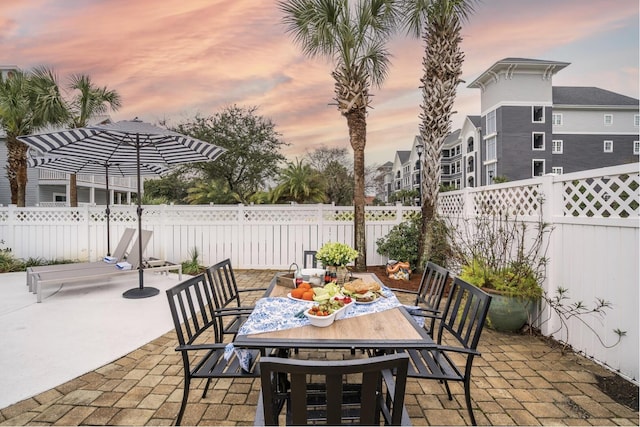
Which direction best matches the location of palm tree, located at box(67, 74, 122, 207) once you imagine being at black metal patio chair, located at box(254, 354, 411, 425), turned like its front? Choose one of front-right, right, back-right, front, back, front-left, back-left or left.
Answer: front-left

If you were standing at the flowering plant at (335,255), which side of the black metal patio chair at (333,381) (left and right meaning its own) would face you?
front

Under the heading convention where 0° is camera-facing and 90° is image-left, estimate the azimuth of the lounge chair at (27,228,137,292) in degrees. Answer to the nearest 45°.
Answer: approximately 90°

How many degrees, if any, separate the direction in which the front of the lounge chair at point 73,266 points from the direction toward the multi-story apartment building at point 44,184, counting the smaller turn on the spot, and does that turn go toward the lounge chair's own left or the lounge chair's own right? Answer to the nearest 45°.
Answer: approximately 90° to the lounge chair's own right

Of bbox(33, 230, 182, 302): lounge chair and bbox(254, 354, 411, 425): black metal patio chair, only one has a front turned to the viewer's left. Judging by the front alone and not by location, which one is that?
the lounge chair

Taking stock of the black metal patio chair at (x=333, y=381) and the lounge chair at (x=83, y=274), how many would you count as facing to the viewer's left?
1

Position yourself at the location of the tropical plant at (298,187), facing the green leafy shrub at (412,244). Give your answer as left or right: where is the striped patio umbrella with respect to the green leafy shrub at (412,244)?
right

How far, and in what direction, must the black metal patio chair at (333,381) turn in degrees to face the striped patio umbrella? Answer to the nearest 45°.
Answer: approximately 45° to its left

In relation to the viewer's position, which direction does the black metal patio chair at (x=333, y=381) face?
facing away from the viewer

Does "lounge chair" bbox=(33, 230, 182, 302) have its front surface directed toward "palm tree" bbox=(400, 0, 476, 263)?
no

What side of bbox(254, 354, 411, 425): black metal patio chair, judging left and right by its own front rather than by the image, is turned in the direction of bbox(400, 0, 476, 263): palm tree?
front

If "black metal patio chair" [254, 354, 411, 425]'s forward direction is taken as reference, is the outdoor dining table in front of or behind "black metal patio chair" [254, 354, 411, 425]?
in front

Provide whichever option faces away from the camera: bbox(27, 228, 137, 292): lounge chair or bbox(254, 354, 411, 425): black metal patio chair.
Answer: the black metal patio chair

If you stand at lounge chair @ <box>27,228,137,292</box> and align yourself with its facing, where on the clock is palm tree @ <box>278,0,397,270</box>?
The palm tree is roughly at 7 o'clock from the lounge chair.

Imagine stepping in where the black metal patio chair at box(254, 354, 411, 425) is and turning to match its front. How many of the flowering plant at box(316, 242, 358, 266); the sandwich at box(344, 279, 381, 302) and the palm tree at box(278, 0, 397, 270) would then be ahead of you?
3

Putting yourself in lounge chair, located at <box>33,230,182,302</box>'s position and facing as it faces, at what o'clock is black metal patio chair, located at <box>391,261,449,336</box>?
The black metal patio chair is roughly at 8 o'clock from the lounge chair.

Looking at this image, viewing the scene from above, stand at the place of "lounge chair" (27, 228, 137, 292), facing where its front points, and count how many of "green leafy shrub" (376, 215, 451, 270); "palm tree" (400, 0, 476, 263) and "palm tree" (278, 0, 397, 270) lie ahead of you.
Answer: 0

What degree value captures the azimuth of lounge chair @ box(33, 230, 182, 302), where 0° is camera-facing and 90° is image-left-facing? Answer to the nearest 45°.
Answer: approximately 90°
